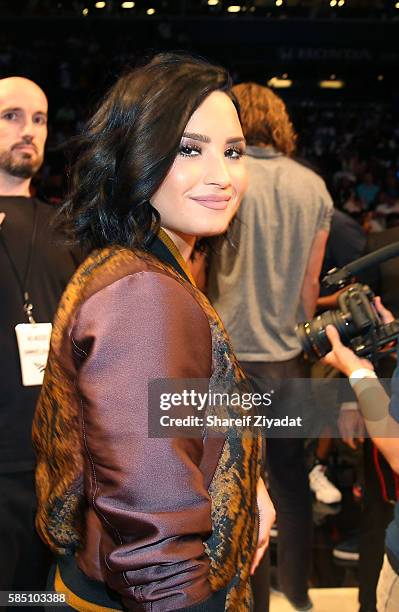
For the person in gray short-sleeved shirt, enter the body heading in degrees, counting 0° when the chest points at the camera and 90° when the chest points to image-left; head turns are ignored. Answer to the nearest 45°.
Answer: approximately 180°

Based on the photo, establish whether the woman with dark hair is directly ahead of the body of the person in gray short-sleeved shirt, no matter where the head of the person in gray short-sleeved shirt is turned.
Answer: no

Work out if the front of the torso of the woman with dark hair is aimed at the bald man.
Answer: no

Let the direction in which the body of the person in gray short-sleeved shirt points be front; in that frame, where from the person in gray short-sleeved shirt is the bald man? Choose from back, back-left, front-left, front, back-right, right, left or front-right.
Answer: back-left

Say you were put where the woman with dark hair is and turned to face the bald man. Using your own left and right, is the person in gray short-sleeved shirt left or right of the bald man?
right

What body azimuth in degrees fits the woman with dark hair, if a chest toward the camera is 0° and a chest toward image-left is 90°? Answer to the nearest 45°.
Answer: approximately 270°

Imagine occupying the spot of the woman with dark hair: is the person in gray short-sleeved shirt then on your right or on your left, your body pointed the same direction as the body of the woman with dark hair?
on your left

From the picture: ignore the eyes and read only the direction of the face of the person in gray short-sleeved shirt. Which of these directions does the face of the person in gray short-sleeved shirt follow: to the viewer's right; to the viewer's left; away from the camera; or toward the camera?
away from the camera
